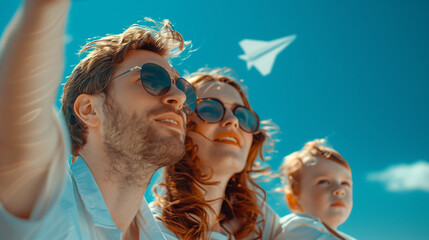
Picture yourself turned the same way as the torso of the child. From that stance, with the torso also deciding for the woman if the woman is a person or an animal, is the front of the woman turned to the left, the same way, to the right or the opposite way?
the same way

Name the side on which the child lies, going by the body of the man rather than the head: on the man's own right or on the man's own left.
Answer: on the man's own left

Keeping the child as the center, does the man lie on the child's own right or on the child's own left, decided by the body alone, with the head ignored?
on the child's own right

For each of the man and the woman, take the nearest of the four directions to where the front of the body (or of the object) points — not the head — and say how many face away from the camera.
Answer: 0

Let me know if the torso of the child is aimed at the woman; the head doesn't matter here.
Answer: no

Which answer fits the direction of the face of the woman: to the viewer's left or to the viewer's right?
to the viewer's right

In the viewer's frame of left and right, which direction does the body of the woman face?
facing the viewer and to the right of the viewer

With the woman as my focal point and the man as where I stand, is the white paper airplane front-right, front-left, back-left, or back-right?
front-left

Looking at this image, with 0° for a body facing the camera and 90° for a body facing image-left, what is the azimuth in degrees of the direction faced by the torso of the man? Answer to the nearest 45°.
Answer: approximately 315°

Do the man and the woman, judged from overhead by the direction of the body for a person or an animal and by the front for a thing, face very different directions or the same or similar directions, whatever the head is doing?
same or similar directions

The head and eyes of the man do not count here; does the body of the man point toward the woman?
no

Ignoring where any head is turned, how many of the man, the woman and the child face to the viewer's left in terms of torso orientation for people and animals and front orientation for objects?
0
